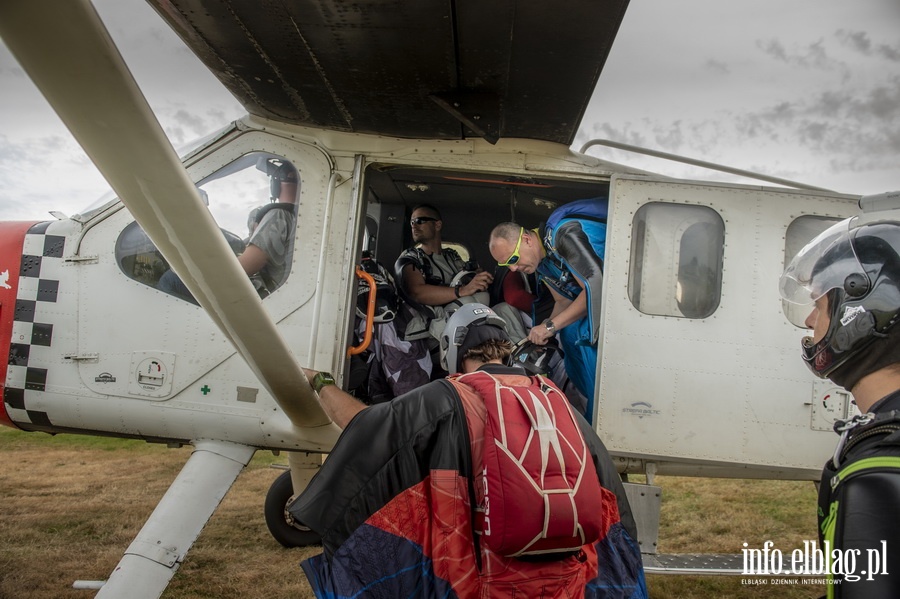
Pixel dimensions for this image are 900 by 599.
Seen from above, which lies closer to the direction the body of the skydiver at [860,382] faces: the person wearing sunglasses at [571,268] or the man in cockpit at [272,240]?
the man in cockpit

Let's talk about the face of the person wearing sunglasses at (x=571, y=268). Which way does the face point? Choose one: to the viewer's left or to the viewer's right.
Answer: to the viewer's left

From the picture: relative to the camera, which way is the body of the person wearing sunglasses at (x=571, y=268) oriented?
to the viewer's left

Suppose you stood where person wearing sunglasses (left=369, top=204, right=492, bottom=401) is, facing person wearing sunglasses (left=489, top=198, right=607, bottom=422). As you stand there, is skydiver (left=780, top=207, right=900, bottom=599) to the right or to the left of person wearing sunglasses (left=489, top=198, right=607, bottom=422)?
right

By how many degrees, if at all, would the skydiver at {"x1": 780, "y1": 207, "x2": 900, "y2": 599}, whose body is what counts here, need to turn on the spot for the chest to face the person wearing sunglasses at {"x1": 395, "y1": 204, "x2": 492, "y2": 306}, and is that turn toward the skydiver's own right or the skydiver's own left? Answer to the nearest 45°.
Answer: approximately 45° to the skydiver's own right

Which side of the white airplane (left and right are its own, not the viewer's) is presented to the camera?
left

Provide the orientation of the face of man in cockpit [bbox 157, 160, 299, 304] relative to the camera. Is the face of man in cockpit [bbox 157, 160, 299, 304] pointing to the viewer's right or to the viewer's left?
to the viewer's left

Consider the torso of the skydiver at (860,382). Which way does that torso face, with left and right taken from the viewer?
facing to the left of the viewer

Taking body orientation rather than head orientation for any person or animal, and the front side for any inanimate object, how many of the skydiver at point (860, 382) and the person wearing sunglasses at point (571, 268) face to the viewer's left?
2
